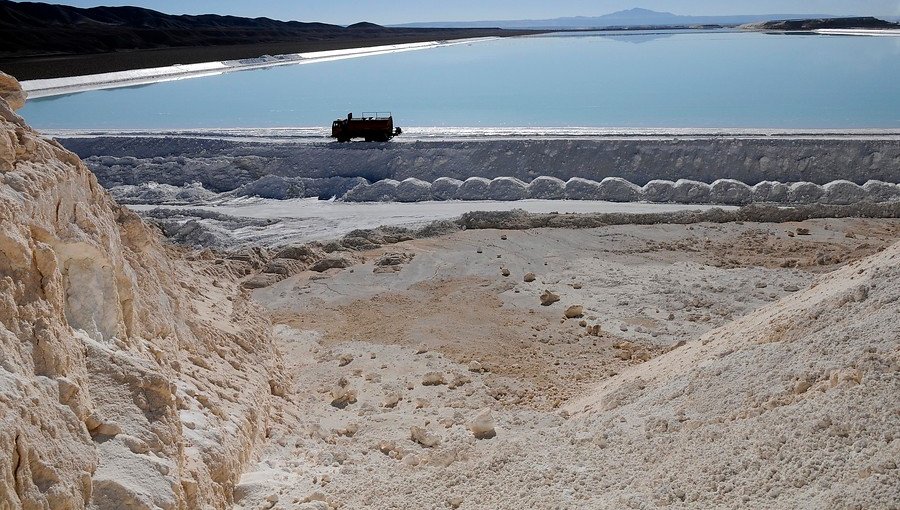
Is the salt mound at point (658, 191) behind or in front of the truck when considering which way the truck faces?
behind

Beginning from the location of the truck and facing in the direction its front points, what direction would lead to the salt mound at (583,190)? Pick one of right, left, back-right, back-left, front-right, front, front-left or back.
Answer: back-left

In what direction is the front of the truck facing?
to the viewer's left

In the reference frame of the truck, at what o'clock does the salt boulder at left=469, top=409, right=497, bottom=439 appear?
The salt boulder is roughly at 9 o'clock from the truck.

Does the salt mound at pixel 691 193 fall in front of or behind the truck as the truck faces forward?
behind

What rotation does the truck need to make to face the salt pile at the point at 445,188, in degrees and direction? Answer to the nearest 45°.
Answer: approximately 135° to its left

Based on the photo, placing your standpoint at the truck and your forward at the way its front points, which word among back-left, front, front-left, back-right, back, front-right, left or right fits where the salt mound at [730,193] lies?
back-left
